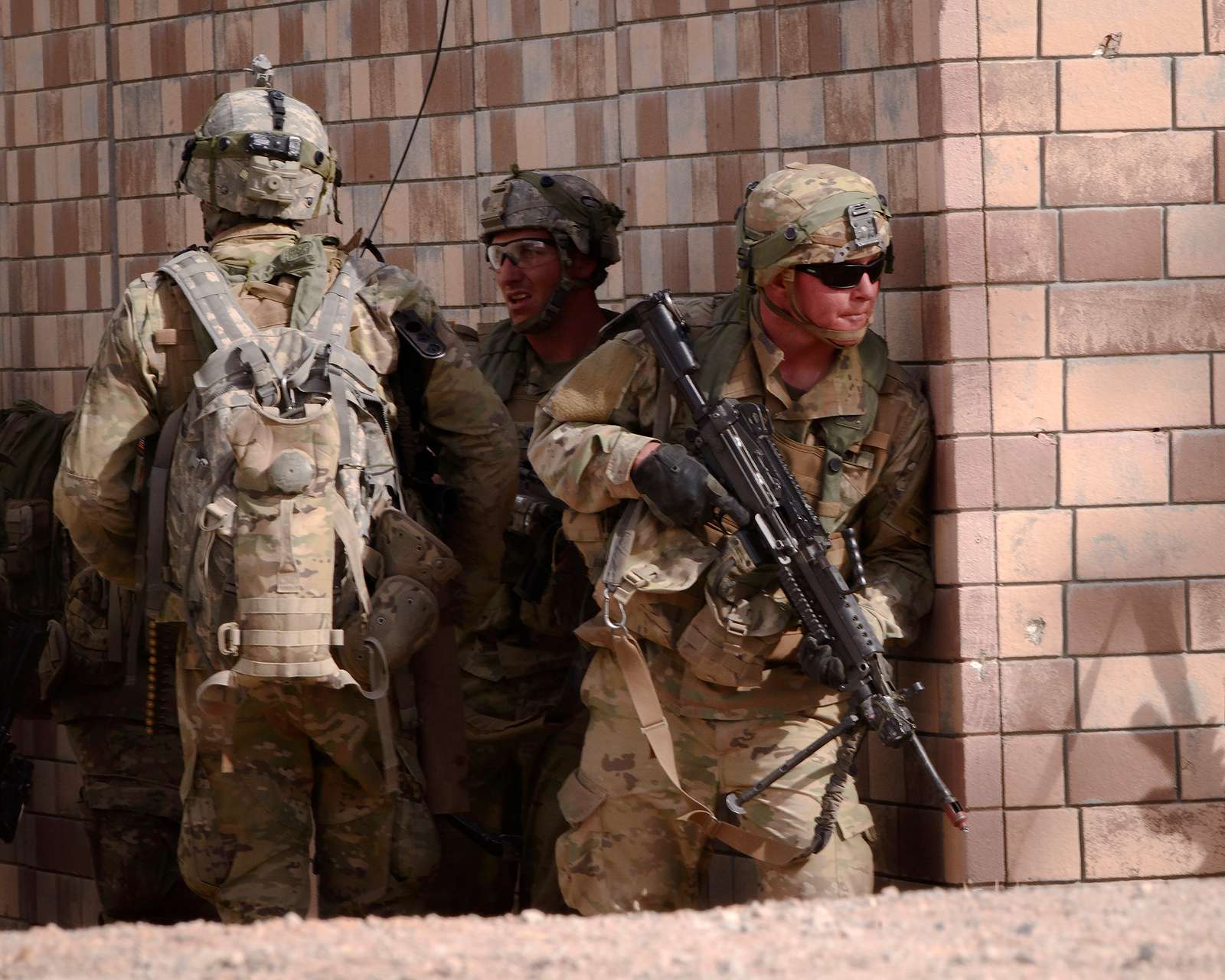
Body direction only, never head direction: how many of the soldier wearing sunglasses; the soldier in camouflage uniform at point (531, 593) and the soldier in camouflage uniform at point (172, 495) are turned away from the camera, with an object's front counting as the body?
1

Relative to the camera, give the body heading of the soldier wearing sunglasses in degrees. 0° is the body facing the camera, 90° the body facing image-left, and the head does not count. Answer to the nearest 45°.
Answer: approximately 315°

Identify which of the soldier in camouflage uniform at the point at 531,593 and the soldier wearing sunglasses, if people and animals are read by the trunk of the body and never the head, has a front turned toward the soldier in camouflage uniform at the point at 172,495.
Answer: the soldier in camouflage uniform at the point at 531,593

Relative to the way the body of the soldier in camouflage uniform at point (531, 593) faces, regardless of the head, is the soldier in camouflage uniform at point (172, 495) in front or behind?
in front

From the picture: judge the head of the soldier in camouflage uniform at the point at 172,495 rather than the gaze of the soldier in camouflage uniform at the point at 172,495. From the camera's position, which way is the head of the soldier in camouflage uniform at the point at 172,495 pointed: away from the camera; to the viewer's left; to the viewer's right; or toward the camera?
away from the camera

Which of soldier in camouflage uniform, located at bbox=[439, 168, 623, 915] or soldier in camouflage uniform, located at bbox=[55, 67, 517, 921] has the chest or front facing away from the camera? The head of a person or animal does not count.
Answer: soldier in camouflage uniform, located at bbox=[55, 67, 517, 921]

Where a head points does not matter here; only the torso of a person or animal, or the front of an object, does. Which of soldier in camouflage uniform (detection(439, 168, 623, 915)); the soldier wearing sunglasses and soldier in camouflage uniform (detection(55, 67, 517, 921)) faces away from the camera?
soldier in camouflage uniform (detection(55, 67, 517, 921))

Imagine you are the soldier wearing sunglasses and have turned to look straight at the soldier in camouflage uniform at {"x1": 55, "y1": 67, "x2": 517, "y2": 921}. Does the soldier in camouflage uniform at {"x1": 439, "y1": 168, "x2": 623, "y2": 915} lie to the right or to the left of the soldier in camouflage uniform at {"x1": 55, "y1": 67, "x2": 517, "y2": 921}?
right

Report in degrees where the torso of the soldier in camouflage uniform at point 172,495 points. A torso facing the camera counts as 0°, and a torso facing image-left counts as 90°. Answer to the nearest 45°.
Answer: approximately 180°

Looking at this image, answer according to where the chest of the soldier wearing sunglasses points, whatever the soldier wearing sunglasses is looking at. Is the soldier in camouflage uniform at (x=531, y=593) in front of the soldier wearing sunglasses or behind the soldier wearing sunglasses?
behind

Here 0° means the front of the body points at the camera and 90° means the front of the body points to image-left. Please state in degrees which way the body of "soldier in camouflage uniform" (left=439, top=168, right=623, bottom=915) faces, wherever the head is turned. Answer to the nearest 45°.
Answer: approximately 45°

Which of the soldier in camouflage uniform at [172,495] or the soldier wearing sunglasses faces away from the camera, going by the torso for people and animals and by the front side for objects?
the soldier in camouflage uniform

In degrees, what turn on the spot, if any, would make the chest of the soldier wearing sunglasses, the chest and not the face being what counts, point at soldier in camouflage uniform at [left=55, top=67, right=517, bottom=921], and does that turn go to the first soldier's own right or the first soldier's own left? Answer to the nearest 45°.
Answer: approximately 135° to the first soldier's own right
